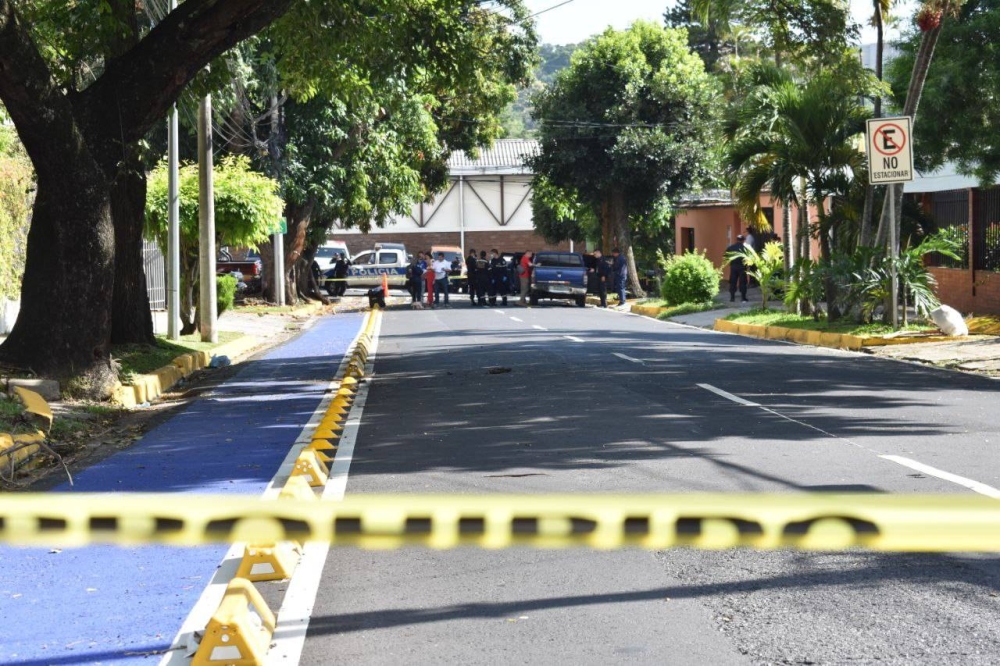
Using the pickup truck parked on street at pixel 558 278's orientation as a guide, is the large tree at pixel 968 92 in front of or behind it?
behind

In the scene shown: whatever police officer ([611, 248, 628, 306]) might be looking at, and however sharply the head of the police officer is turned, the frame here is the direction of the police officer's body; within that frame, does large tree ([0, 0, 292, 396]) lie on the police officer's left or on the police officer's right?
on the police officer's left

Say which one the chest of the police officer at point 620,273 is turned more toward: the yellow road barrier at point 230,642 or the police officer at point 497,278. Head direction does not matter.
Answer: the police officer

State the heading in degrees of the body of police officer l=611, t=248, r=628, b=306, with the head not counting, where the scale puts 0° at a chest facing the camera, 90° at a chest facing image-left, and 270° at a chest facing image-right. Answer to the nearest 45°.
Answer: approximately 90°

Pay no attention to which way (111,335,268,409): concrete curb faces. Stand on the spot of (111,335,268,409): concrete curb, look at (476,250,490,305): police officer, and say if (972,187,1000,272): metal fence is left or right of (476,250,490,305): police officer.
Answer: right

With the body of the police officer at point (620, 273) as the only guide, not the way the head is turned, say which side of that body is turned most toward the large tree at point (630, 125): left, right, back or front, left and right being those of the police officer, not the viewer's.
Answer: right
